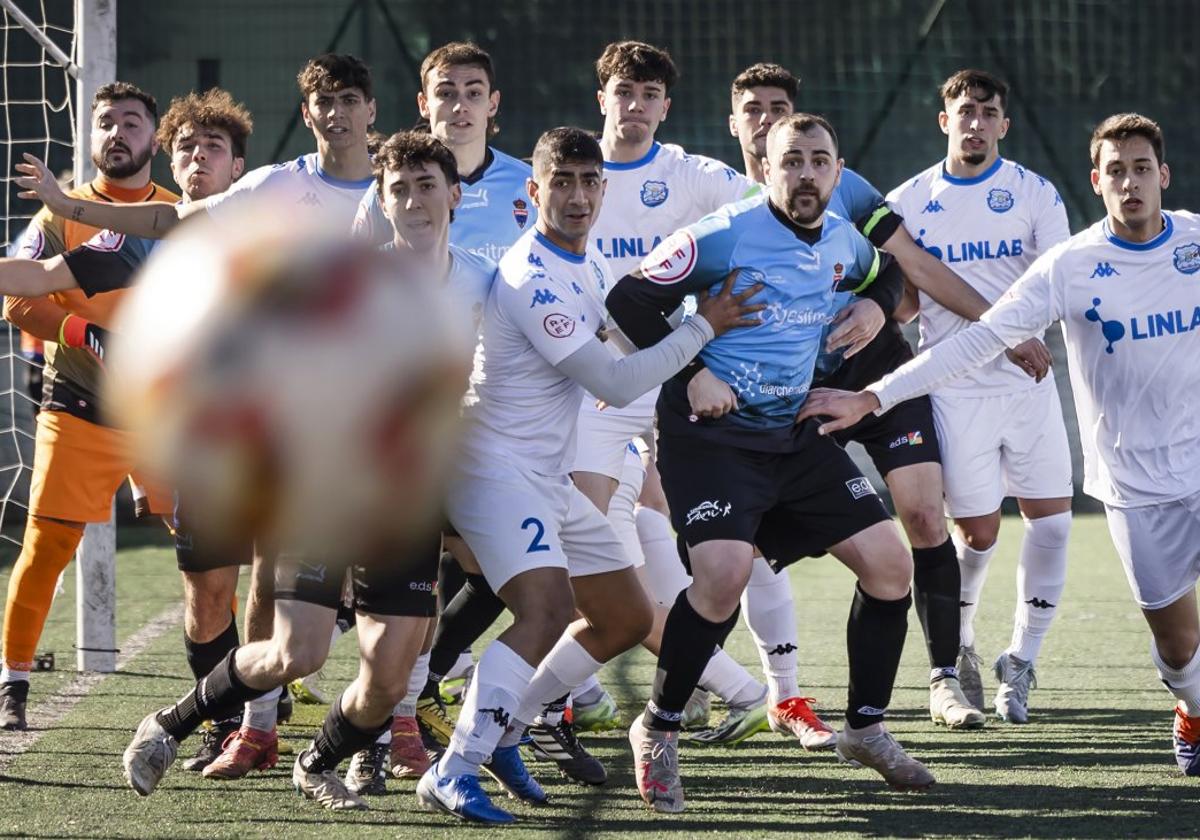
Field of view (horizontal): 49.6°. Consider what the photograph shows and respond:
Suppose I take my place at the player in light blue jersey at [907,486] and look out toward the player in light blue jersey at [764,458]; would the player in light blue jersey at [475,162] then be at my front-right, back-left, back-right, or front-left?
front-right

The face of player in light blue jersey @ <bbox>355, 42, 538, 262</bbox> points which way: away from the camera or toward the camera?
toward the camera

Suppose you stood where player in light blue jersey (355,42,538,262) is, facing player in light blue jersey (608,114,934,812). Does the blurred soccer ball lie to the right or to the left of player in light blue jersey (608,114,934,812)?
right

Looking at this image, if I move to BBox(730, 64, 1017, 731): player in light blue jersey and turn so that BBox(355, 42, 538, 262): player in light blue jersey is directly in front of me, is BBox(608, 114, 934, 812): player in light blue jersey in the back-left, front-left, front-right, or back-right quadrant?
front-left

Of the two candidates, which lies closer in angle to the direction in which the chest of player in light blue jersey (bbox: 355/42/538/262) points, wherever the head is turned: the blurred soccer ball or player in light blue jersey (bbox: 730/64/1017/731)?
the blurred soccer ball

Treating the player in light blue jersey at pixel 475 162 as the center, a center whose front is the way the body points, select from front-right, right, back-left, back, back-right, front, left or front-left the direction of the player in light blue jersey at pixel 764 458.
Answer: front-left

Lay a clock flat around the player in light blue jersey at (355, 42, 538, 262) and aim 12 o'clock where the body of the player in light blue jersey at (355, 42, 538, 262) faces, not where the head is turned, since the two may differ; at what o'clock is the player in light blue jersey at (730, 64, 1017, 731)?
the player in light blue jersey at (730, 64, 1017, 731) is roughly at 9 o'clock from the player in light blue jersey at (355, 42, 538, 262).

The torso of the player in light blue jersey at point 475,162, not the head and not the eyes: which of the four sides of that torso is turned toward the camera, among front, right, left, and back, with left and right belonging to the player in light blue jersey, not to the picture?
front

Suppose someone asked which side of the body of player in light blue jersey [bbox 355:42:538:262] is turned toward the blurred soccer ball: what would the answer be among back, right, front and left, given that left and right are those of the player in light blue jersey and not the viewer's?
front

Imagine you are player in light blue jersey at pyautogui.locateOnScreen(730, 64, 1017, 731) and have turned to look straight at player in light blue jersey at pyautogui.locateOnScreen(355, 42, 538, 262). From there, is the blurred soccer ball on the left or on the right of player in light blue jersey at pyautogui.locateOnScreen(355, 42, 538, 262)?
left

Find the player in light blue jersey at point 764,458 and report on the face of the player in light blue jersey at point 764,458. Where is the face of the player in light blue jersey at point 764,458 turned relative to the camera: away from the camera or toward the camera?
toward the camera
